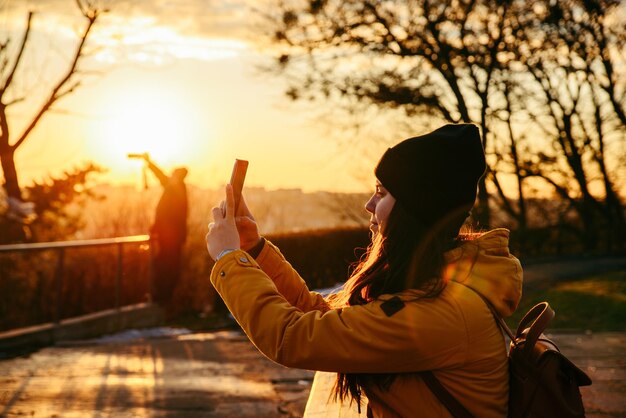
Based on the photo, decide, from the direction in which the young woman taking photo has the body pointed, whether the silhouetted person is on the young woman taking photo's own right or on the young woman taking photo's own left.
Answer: on the young woman taking photo's own right

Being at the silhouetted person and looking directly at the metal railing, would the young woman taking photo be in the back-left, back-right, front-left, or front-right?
front-left

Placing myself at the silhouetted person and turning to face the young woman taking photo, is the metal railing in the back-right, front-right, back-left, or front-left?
front-right

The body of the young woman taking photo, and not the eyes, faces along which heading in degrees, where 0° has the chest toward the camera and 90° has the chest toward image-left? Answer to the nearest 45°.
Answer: approximately 90°

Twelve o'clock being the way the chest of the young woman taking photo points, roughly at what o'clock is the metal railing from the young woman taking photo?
The metal railing is roughly at 2 o'clock from the young woman taking photo.
